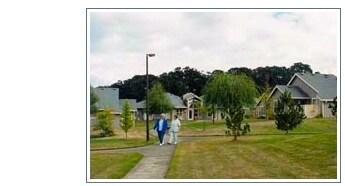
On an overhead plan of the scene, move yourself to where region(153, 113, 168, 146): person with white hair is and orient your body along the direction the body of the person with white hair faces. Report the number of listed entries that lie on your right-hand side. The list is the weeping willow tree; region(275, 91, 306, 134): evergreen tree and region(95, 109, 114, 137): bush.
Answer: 1

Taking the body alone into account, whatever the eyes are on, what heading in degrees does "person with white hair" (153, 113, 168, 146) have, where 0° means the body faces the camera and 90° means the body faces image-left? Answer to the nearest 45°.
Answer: approximately 0°

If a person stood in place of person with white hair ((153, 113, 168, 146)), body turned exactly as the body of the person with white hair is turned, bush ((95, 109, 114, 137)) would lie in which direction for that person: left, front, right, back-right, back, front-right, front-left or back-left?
right

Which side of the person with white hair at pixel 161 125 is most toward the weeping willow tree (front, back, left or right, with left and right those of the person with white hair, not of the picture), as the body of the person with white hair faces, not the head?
back

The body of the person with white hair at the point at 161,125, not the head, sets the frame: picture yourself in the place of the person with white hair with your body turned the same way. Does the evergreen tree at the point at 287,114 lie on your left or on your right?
on your left
